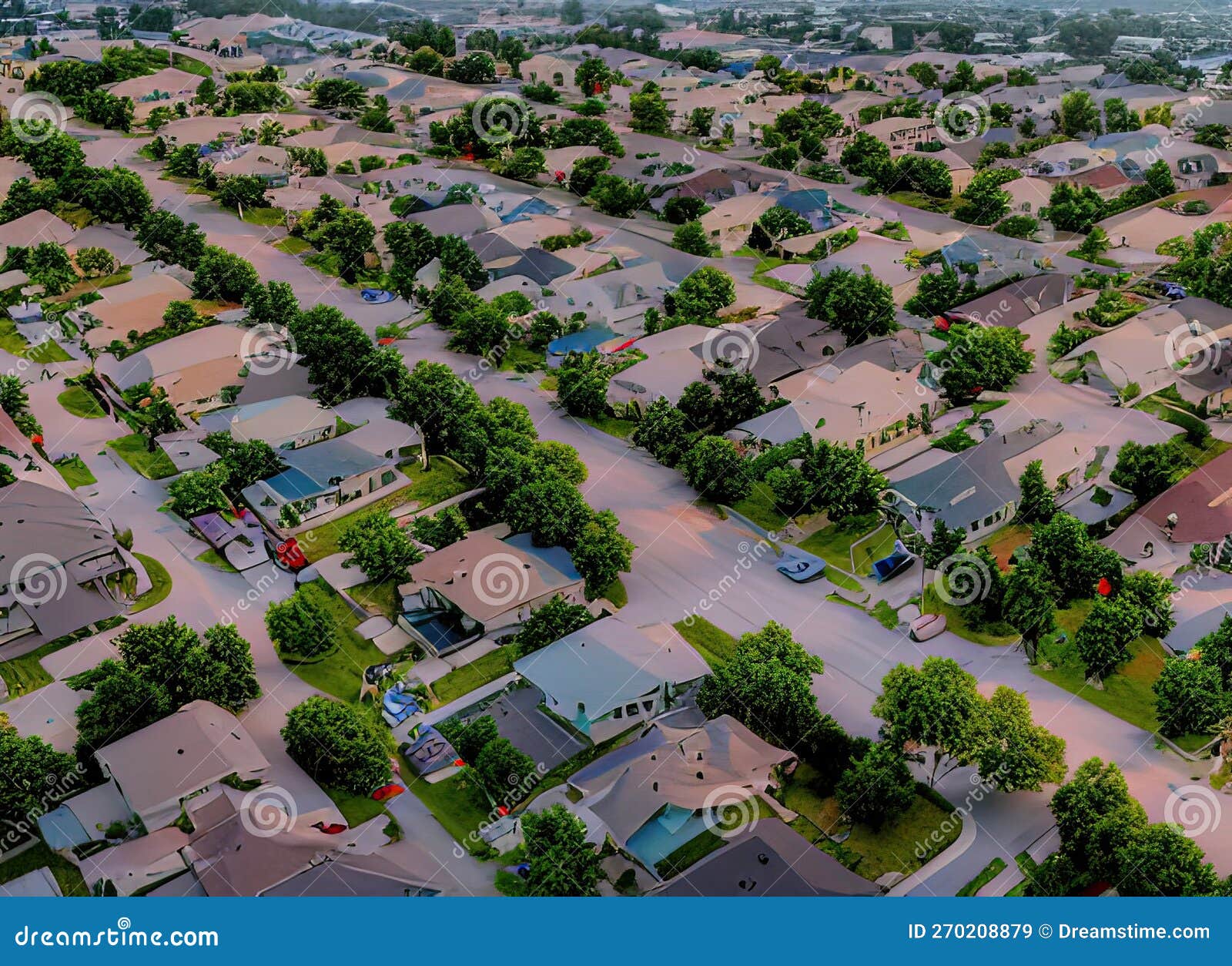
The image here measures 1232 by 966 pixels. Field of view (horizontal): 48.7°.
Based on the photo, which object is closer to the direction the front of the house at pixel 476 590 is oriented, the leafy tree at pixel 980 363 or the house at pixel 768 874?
the house

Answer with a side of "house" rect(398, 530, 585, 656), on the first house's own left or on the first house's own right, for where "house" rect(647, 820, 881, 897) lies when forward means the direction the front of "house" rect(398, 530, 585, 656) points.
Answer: on the first house's own left

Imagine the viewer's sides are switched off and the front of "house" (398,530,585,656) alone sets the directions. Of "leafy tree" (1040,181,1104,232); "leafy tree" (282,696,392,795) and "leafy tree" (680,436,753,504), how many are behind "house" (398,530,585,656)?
2

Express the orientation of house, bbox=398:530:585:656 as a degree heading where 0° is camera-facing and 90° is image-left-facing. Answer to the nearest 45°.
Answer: approximately 45°

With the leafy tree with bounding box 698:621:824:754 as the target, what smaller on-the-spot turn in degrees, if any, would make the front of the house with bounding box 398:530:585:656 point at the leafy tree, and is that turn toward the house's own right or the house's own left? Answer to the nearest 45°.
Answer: approximately 90° to the house's own left

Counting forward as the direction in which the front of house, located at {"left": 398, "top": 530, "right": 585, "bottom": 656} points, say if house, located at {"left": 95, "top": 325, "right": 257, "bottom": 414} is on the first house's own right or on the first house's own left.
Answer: on the first house's own right

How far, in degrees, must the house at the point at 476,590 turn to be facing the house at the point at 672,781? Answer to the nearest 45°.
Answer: approximately 90° to its left

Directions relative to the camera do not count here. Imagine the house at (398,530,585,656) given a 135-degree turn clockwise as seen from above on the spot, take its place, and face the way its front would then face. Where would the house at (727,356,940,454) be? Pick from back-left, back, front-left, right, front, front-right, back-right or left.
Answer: front-right

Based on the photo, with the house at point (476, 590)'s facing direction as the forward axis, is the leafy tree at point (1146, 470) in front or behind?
behind

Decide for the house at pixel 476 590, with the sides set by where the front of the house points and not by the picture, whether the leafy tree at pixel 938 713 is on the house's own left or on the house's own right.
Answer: on the house's own left

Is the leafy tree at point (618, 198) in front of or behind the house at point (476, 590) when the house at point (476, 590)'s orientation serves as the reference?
behind

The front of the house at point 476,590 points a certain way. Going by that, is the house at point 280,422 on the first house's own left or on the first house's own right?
on the first house's own right

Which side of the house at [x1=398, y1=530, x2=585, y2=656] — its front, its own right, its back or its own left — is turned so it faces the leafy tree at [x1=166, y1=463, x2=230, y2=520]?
right

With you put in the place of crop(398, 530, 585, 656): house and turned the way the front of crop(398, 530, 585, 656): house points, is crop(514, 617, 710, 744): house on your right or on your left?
on your left

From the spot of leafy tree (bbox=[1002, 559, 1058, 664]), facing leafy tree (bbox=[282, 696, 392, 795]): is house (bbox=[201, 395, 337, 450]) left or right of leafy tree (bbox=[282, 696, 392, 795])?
right

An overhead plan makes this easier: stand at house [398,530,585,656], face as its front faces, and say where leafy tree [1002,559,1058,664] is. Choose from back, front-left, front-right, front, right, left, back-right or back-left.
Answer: back-left

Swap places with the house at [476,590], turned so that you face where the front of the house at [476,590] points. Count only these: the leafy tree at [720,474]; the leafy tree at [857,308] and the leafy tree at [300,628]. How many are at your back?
2
